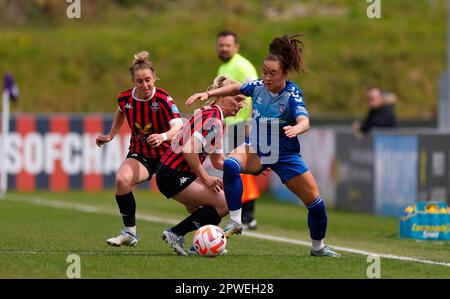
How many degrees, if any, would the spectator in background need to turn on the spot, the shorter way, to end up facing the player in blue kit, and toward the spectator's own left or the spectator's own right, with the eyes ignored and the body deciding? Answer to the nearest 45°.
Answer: approximately 45° to the spectator's own left

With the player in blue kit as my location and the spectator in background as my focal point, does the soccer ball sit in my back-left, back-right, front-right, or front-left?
back-left

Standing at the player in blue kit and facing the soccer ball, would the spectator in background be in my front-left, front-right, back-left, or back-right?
back-right

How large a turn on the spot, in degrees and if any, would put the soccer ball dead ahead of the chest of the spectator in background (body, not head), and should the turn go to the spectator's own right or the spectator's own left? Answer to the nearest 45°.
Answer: approximately 45° to the spectator's own left
